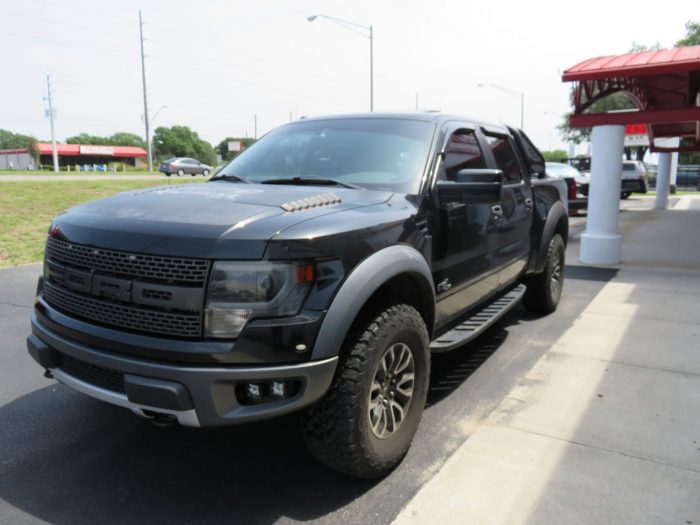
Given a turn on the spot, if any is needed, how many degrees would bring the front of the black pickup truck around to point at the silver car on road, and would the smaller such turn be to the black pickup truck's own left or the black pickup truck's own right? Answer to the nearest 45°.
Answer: approximately 135° to the black pickup truck's own right

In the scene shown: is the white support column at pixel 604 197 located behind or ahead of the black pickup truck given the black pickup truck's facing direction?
behind

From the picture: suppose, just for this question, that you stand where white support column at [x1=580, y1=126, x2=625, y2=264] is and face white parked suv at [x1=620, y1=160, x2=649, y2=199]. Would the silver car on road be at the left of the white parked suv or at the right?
left

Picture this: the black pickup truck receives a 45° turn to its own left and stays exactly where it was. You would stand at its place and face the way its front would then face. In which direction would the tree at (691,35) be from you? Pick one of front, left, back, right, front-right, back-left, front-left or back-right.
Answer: back-left

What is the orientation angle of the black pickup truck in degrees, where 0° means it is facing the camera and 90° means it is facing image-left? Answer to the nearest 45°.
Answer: approximately 45°

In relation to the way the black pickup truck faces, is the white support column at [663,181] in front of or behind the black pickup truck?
behind
